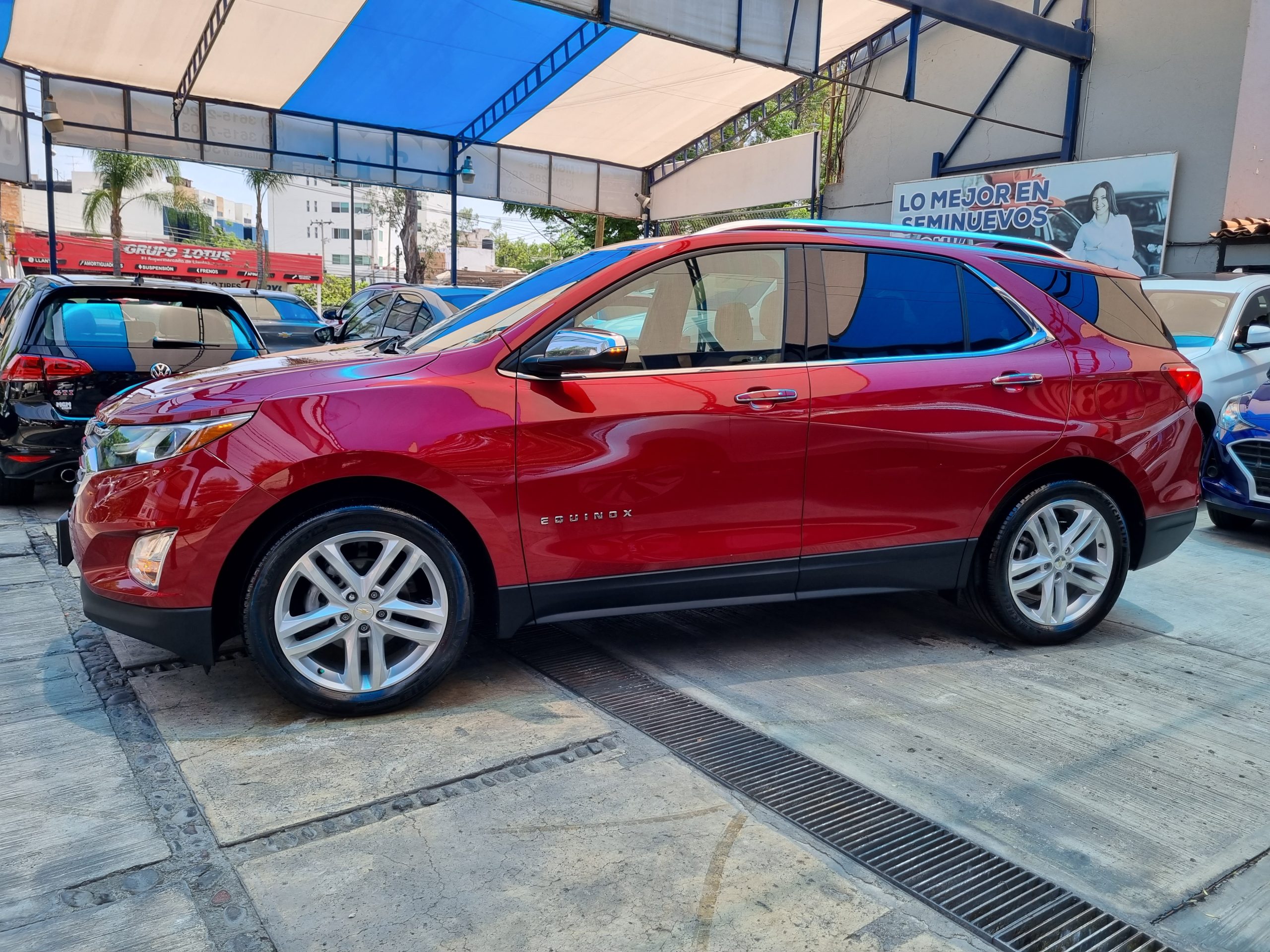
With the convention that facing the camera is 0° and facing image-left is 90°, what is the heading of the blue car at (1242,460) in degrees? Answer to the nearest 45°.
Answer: approximately 45°

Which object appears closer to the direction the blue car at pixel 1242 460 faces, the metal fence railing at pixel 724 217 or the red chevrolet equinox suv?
the red chevrolet equinox suv

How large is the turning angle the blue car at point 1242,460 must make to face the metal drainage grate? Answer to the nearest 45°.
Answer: approximately 45° to its left

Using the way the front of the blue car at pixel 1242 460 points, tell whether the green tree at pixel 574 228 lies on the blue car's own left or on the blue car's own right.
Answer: on the blue car's own right

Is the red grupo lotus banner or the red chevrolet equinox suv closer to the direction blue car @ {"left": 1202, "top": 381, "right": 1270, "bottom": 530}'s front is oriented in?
the red chevrolet equinox suv

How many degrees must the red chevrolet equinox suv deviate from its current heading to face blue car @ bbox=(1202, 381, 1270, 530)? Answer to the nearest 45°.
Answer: approximately 135° to its right

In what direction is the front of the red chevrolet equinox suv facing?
to the viewer's left

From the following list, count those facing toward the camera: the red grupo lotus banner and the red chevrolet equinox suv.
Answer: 1

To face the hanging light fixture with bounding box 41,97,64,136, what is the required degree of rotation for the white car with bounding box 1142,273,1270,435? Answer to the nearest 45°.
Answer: approximately 45° to its right

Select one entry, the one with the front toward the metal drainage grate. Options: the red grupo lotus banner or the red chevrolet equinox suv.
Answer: the red grupo lotus banner

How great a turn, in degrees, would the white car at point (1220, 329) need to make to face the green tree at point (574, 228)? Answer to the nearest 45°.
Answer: approximately 90° to its right

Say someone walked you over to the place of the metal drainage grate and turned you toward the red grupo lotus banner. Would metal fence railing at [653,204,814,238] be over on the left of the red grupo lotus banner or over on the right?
right
